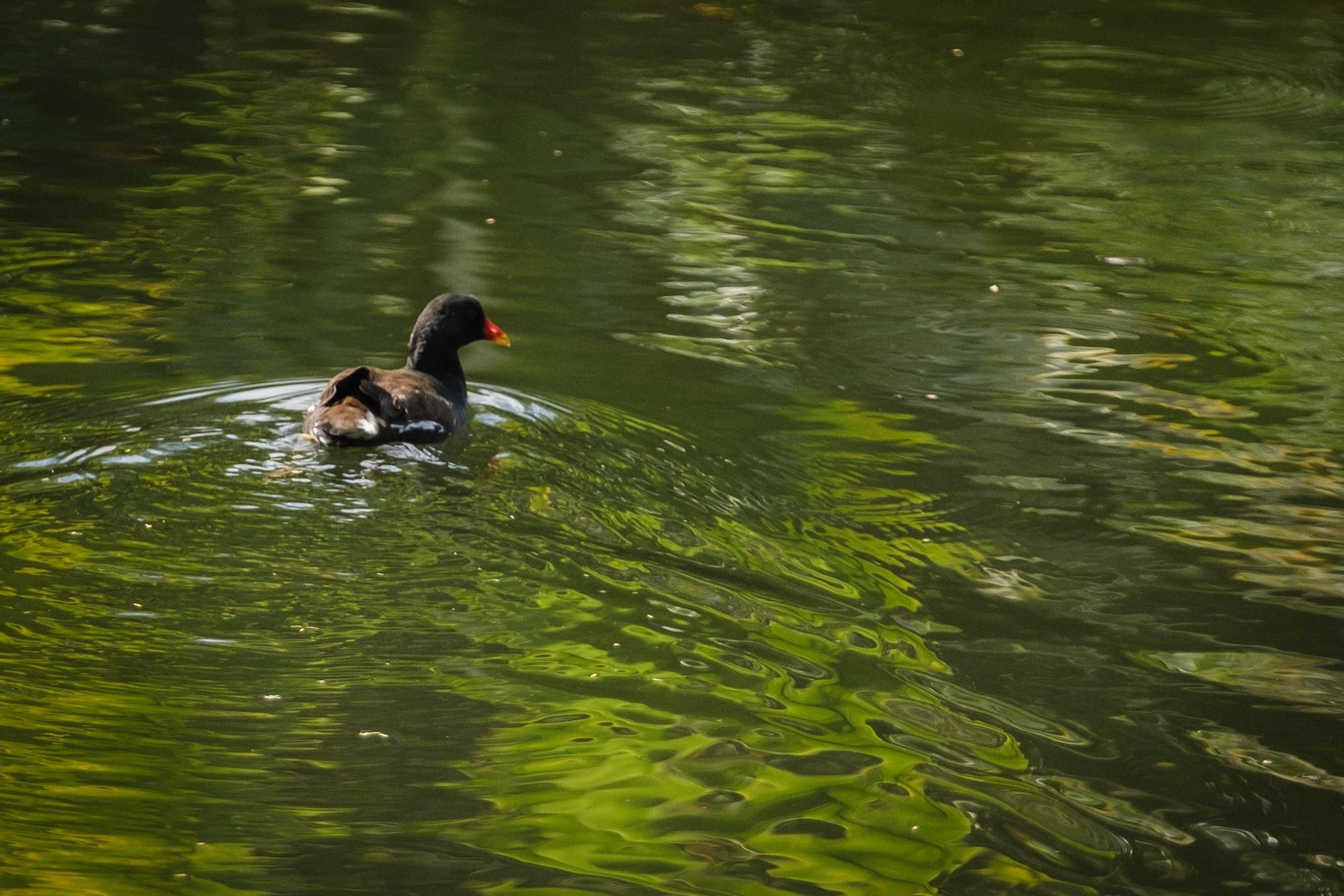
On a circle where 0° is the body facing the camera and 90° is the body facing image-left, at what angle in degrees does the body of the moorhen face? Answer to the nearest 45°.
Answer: approximately 225°
